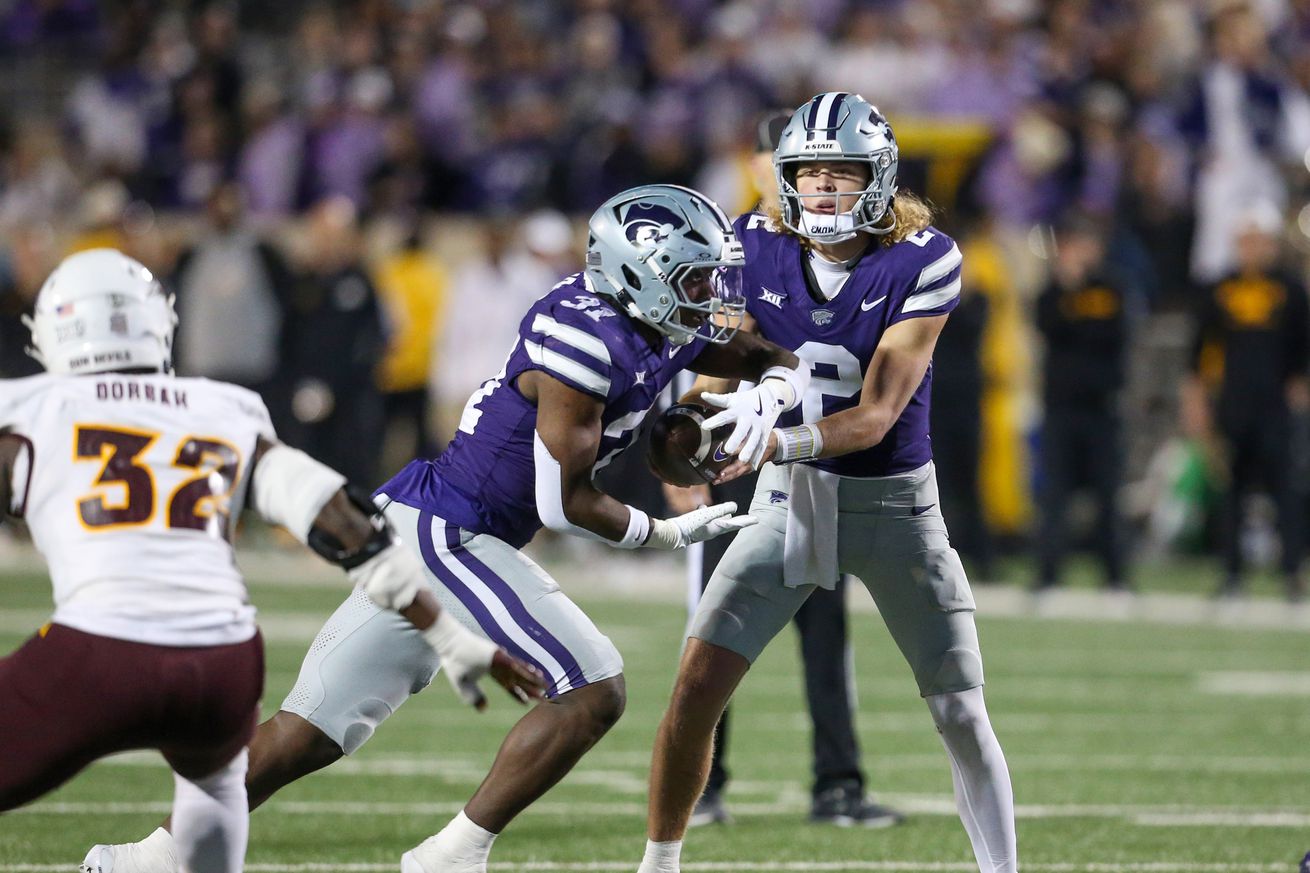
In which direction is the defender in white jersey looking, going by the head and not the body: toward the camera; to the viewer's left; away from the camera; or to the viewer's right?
away from the camera

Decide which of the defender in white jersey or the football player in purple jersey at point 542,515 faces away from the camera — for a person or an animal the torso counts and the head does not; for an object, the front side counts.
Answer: the defender in white jersey

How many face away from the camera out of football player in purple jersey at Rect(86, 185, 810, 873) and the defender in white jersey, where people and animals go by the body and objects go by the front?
1

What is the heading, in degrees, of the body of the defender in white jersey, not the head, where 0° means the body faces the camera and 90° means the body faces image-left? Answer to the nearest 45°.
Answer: approximately 180°

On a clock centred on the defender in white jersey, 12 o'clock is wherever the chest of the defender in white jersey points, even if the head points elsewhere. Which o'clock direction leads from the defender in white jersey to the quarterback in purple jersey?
The quarterback in purple jersey is roughly at 2 o'clock from the defender in white jersey.
